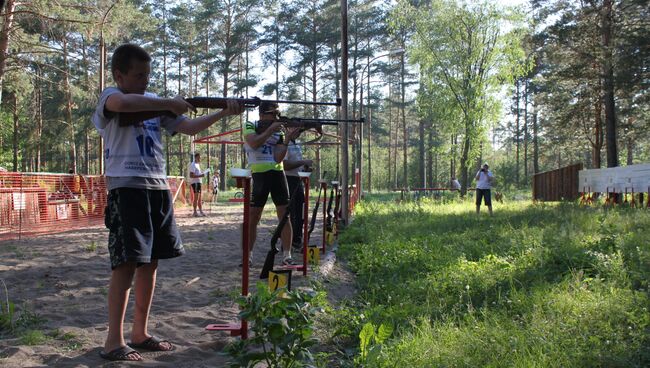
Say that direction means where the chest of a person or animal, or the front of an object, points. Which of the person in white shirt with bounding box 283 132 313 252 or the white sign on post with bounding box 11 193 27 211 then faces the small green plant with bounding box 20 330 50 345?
the white sign on post

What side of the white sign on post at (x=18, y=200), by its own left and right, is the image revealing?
front

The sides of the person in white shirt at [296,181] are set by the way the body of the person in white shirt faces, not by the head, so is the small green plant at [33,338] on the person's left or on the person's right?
on the person's right

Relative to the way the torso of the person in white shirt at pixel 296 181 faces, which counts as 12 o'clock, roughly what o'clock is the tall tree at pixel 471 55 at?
The tall tree is roughly at 10 o'clock from the person in white shirt.

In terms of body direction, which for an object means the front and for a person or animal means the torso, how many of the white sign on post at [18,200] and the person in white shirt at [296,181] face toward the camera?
1

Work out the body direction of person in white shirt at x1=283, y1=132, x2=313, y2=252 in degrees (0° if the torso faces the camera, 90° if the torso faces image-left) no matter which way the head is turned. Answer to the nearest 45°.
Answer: approximately 270°

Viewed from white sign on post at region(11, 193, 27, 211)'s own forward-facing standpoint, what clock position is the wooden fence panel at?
The wooden fence panel is roughly at 9 o'clock from the white sign on post.

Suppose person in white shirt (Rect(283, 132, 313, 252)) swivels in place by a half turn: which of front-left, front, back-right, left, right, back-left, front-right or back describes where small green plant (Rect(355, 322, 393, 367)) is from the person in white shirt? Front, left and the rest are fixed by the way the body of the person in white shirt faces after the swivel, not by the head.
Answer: left

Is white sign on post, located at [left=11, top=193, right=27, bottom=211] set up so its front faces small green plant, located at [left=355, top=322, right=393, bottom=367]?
yes

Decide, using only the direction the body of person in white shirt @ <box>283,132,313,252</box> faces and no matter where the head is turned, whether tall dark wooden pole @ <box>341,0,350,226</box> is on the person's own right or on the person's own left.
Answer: on the person's own left

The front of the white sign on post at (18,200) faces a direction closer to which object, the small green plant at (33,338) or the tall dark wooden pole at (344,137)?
the small green plant

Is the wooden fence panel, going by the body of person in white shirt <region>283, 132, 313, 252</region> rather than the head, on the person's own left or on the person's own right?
on the person's own left

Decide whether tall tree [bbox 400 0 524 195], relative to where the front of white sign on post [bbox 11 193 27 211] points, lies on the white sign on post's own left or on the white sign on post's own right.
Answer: on the white sign on post's own left

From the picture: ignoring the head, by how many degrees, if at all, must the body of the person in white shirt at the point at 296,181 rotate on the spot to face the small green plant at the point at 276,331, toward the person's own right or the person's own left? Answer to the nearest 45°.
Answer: approximately 90° to the person's own right
